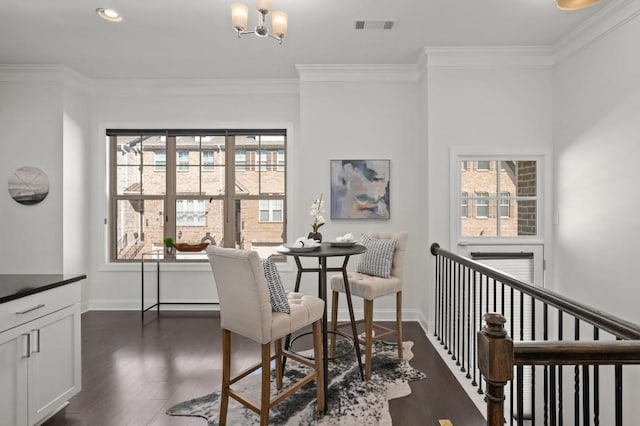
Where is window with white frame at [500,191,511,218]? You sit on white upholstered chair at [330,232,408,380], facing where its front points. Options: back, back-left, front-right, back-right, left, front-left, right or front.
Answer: back

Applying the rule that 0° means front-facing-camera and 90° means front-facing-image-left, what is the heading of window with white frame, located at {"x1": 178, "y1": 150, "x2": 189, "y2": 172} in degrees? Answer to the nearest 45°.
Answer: approximately 0°

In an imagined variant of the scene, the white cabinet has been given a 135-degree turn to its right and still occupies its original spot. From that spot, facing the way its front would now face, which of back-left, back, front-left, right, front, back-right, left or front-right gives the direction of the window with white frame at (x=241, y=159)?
back-right

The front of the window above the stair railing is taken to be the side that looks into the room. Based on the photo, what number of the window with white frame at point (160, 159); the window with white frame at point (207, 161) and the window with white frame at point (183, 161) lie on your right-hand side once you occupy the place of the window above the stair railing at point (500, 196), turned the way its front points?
3

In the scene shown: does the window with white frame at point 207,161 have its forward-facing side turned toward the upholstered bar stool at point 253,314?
yes

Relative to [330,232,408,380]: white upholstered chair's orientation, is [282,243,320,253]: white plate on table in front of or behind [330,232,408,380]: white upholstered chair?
in front

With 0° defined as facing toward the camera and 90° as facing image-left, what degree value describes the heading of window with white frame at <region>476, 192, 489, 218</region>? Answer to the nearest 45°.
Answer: approximately 0°

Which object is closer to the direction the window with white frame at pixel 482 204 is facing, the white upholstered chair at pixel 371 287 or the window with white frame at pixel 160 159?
the white upholstered chair
